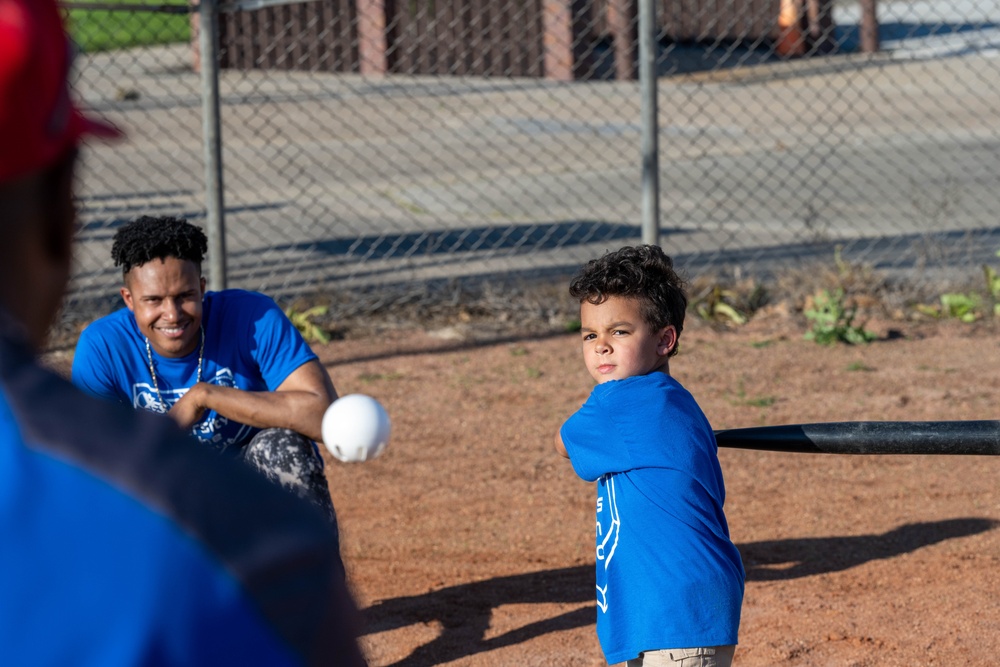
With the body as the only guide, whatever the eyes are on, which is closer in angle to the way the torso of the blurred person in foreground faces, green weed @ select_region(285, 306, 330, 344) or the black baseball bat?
the black baseball bat

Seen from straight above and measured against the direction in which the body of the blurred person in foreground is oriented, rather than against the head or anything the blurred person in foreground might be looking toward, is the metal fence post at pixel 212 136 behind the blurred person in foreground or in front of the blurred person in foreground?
in front

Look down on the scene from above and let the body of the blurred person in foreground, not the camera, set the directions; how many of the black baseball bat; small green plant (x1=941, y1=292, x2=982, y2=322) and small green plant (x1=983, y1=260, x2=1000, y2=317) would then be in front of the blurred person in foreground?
3

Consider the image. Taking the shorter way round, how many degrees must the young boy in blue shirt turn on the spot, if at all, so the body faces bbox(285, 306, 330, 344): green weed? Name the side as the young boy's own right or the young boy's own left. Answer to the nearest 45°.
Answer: approximately 45° to the young boy's own right

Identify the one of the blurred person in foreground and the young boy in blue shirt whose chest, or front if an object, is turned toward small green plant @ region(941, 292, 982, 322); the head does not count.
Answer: the blurred person in foreground

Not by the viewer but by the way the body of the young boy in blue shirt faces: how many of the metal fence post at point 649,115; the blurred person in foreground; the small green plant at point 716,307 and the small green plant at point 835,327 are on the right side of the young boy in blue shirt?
3

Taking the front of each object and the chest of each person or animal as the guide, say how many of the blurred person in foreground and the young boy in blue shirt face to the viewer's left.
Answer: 1

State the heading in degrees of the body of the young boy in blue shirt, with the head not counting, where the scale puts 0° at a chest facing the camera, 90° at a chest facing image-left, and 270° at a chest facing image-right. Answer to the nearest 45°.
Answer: approximately 90°

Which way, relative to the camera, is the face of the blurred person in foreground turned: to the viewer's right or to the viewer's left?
to the viewer's right

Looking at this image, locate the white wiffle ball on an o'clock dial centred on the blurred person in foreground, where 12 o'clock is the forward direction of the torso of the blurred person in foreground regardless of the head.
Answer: The white wiffle ball is roughly at 11 o'clock from the blurred person in foreground.

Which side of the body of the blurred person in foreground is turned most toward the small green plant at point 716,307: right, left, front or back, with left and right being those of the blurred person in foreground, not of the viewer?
front

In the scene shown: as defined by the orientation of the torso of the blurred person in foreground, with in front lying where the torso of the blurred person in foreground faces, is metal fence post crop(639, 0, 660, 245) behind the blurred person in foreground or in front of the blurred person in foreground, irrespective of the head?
in front

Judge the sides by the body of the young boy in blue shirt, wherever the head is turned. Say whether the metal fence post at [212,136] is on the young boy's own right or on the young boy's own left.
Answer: on the young boy's own right

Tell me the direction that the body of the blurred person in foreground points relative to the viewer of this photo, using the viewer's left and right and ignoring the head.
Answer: facing away from the viewer and to the right of the viewer
